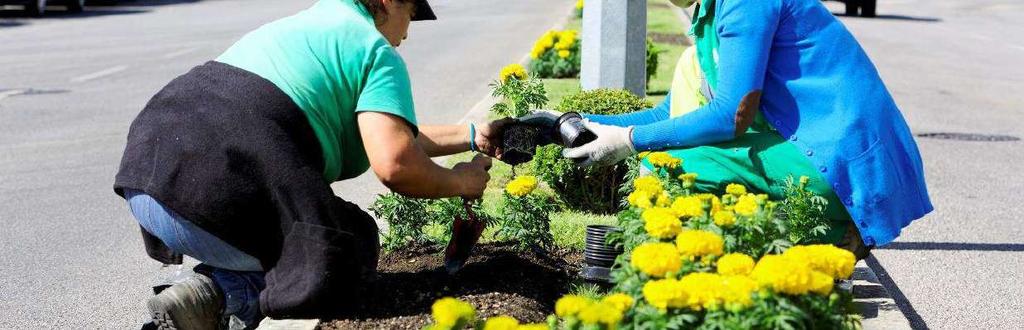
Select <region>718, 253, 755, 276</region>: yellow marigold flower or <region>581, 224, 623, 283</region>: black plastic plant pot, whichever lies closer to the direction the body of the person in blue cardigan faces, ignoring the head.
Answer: the black plastic plant pot

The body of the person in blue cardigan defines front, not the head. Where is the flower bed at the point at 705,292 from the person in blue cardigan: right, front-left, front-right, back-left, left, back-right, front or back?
left

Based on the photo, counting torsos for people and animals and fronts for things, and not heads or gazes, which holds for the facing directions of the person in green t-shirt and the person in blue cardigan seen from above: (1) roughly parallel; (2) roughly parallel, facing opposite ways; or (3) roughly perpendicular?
roughly parallel, facing opposite ways

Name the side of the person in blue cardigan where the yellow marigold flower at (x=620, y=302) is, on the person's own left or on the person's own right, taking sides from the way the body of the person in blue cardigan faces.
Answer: on the person's own left

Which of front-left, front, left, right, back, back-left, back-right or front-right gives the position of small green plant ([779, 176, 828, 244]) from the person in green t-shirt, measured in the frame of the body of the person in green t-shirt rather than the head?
front

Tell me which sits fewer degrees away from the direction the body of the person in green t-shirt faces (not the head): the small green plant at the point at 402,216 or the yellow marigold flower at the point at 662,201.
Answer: the yellow marigold flower

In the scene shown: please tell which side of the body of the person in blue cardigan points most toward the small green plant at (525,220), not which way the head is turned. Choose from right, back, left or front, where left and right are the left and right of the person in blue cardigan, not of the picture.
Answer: front

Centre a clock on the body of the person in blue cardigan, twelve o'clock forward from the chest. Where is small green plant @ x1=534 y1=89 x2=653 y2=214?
The small green plant is roughly at 2 o'clock from the person in blue cardigan.

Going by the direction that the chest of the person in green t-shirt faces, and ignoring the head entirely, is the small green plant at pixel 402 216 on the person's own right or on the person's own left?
on the person's own left

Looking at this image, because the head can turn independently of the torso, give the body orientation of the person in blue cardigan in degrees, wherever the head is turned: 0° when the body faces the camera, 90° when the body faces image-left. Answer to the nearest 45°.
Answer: approximately 90°

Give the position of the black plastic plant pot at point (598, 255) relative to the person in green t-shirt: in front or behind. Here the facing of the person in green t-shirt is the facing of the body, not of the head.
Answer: in front

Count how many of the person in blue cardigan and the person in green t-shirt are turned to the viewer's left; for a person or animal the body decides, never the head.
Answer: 1

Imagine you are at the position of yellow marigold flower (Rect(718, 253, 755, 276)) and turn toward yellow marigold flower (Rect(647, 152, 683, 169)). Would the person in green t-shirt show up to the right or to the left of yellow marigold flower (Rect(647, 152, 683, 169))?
left

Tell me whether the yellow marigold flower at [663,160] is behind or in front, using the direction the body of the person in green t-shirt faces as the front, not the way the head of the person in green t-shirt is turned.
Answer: in front

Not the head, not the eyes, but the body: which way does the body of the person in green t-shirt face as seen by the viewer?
to the viewer's right
